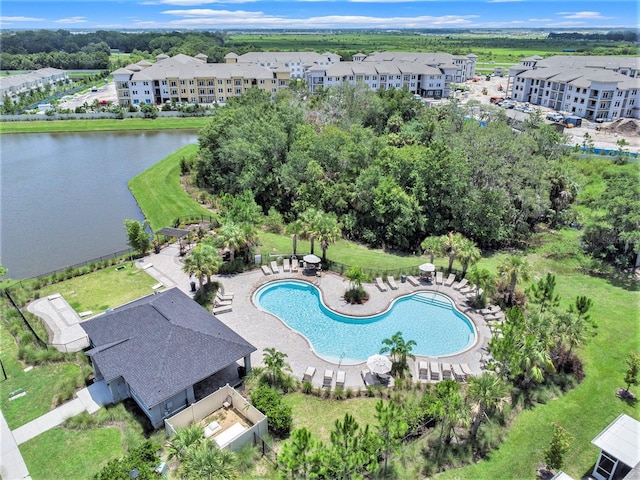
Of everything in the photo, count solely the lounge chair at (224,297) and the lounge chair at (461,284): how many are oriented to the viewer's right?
1

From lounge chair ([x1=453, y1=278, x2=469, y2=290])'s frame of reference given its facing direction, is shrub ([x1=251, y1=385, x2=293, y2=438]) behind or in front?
in front

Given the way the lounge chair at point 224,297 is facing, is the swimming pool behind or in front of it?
in front

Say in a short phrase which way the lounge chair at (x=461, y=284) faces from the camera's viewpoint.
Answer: facing the viewer and to the left of the viewer

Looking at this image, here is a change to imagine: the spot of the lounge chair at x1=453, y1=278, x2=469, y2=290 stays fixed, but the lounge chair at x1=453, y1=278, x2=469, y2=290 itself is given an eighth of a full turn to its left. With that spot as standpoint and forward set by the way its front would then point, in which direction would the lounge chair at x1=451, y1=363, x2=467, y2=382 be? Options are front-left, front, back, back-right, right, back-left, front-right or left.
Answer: front

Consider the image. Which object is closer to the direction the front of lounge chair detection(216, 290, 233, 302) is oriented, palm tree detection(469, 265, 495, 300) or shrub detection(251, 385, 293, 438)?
the palm tree

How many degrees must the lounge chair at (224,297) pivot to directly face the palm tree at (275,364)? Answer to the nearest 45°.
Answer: approximately 90° to its right

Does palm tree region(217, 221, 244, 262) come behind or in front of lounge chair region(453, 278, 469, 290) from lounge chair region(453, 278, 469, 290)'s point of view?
in front

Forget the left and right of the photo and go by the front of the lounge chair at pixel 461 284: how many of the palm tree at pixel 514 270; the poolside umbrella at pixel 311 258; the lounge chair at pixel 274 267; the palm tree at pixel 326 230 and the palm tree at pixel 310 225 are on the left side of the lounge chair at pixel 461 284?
1

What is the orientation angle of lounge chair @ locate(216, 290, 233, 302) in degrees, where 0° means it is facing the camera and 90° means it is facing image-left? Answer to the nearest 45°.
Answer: approximately 270°

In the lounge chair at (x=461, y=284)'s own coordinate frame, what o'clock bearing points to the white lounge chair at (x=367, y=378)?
The white lounge chair is roughly at 11 o'clock from the lounge chair.

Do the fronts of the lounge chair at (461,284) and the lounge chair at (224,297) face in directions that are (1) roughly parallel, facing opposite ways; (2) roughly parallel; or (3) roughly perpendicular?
roughly parallel, facing opposite ways

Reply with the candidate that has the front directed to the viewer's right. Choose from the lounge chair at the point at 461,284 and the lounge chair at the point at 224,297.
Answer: the lounge chair at the point at 224,297

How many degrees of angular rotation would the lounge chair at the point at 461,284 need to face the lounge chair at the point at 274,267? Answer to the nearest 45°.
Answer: approximately 45° to its right

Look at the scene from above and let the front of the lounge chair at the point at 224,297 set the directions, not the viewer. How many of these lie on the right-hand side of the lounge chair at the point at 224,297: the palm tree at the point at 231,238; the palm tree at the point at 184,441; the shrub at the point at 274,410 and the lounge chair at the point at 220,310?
3

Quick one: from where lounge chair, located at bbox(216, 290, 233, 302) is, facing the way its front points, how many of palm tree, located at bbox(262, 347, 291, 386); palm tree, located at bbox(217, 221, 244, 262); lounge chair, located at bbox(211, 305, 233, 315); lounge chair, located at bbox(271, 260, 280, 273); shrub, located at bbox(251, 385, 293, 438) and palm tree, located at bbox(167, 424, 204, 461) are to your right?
4

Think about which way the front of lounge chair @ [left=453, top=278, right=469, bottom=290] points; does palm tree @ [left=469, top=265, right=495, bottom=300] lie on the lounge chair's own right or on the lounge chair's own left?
on the lounge chair's own left

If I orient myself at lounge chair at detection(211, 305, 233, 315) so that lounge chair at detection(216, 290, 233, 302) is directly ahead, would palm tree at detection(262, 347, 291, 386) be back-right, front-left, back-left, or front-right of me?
back-right

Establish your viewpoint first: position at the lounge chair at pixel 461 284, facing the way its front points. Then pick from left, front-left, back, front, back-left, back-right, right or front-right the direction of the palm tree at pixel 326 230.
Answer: front-right

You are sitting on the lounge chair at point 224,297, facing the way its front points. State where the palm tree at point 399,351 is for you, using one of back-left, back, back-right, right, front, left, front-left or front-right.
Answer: front-right
